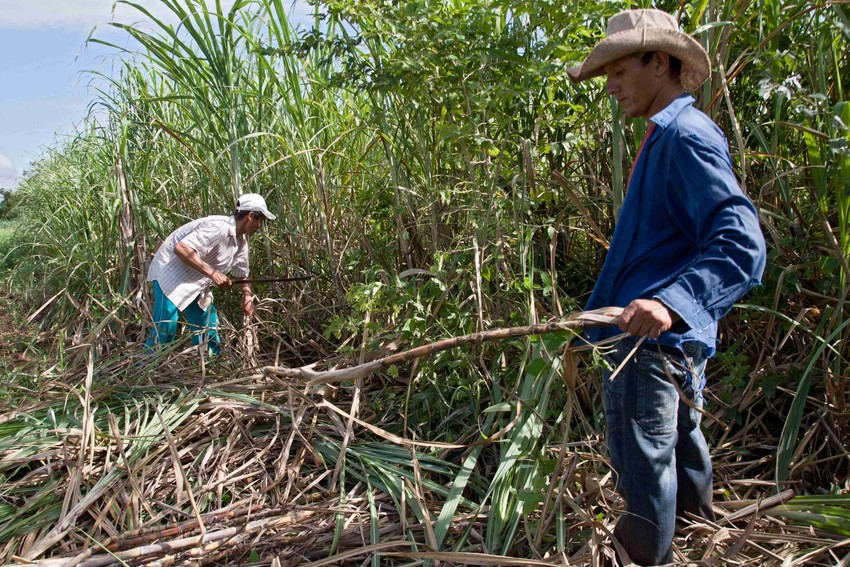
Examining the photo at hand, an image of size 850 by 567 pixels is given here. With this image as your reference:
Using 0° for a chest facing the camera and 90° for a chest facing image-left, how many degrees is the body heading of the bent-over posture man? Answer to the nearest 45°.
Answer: approximately 270°

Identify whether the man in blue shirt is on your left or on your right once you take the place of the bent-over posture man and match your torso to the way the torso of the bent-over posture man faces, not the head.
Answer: on your right

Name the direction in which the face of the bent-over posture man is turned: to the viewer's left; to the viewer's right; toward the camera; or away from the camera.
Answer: to the viewer's right

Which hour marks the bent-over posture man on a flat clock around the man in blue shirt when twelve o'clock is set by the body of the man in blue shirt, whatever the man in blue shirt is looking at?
The bent-over posture man is roughly at 1 o'clock from the man in blue shirt.

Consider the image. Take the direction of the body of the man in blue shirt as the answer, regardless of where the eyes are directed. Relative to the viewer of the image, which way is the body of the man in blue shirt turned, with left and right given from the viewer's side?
facing to the left of the viewer

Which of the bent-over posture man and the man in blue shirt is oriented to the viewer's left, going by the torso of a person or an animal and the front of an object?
the man in blue shirt

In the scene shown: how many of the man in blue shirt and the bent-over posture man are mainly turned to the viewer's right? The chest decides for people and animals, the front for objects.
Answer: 1
